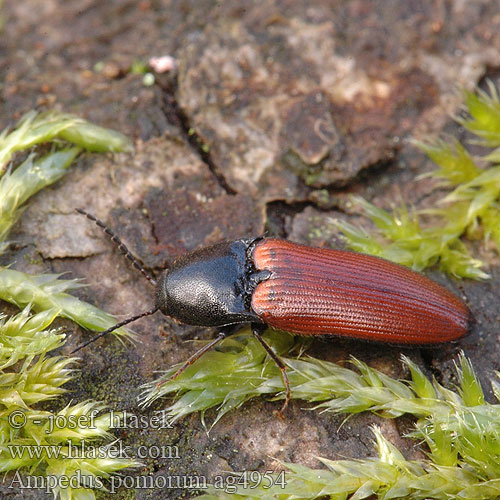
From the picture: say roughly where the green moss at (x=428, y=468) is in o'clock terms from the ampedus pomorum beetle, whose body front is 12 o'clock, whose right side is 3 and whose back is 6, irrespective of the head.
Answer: The green moss is roughly at 9 o'clock from the ampedus pomorum beetle.

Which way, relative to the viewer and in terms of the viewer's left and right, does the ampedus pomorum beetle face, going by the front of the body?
facing to the left of the viewer

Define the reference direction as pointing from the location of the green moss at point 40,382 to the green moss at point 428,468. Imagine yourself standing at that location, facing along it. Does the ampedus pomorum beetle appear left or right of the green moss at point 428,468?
left

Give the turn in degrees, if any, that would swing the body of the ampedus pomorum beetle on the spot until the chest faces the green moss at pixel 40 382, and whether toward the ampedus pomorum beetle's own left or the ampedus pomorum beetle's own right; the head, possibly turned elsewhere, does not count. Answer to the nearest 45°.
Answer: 0° — it already faces it
